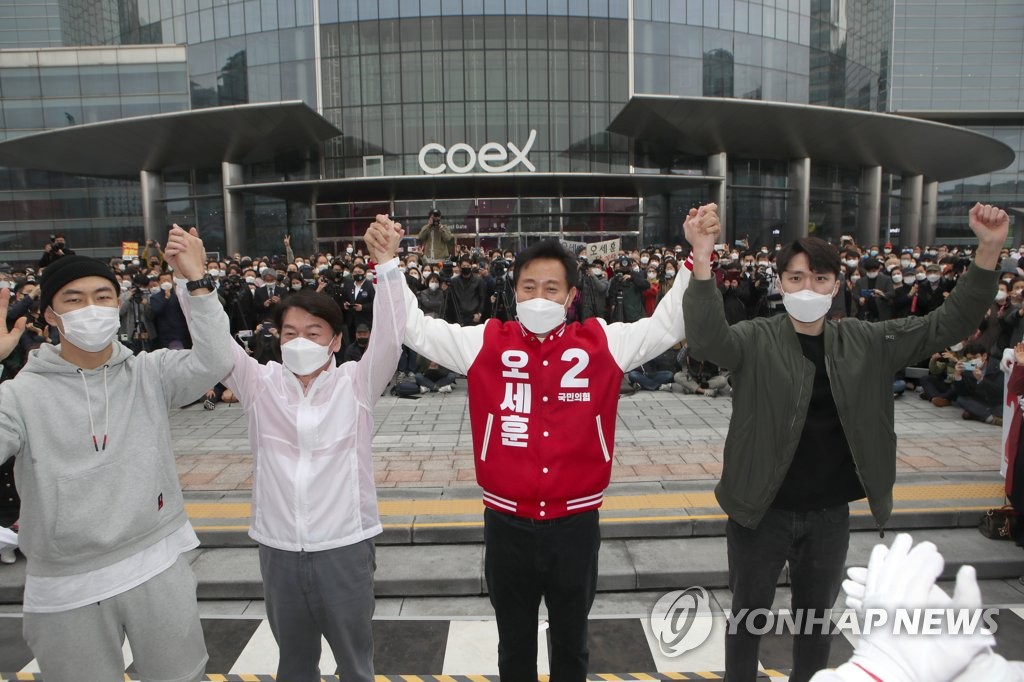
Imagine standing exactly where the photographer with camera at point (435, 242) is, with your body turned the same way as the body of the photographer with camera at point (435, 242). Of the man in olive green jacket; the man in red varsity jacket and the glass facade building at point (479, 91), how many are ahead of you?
2

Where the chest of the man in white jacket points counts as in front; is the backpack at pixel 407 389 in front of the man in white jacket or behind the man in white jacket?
behind

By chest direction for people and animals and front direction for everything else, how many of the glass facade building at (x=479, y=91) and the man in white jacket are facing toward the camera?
2

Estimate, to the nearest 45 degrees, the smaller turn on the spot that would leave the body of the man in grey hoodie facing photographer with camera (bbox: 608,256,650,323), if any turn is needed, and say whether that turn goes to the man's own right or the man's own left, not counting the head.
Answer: approximately 135° to the man's own left

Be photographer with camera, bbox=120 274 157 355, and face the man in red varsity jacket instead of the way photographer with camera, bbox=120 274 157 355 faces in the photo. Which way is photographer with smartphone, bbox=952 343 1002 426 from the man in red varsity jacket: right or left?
left

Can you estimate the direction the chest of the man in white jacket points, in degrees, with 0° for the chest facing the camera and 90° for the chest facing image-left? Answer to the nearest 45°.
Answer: approximately 0°

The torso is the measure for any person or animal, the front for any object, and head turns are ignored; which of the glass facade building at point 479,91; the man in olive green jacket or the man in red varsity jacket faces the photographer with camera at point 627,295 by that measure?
the glass facade building

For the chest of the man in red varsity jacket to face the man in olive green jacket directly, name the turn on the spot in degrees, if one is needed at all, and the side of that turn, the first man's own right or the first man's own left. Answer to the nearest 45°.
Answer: approximately 90° to the first man's own left

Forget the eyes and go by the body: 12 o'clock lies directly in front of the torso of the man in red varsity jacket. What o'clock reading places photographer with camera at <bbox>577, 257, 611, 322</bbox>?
The photographer with camera is roughly at 6 o'clock from the man in red varsity jacket.

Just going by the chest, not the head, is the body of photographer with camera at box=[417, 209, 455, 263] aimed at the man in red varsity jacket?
yes

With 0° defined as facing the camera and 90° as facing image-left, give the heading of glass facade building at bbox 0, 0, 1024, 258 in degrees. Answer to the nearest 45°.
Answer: approximately 0°
